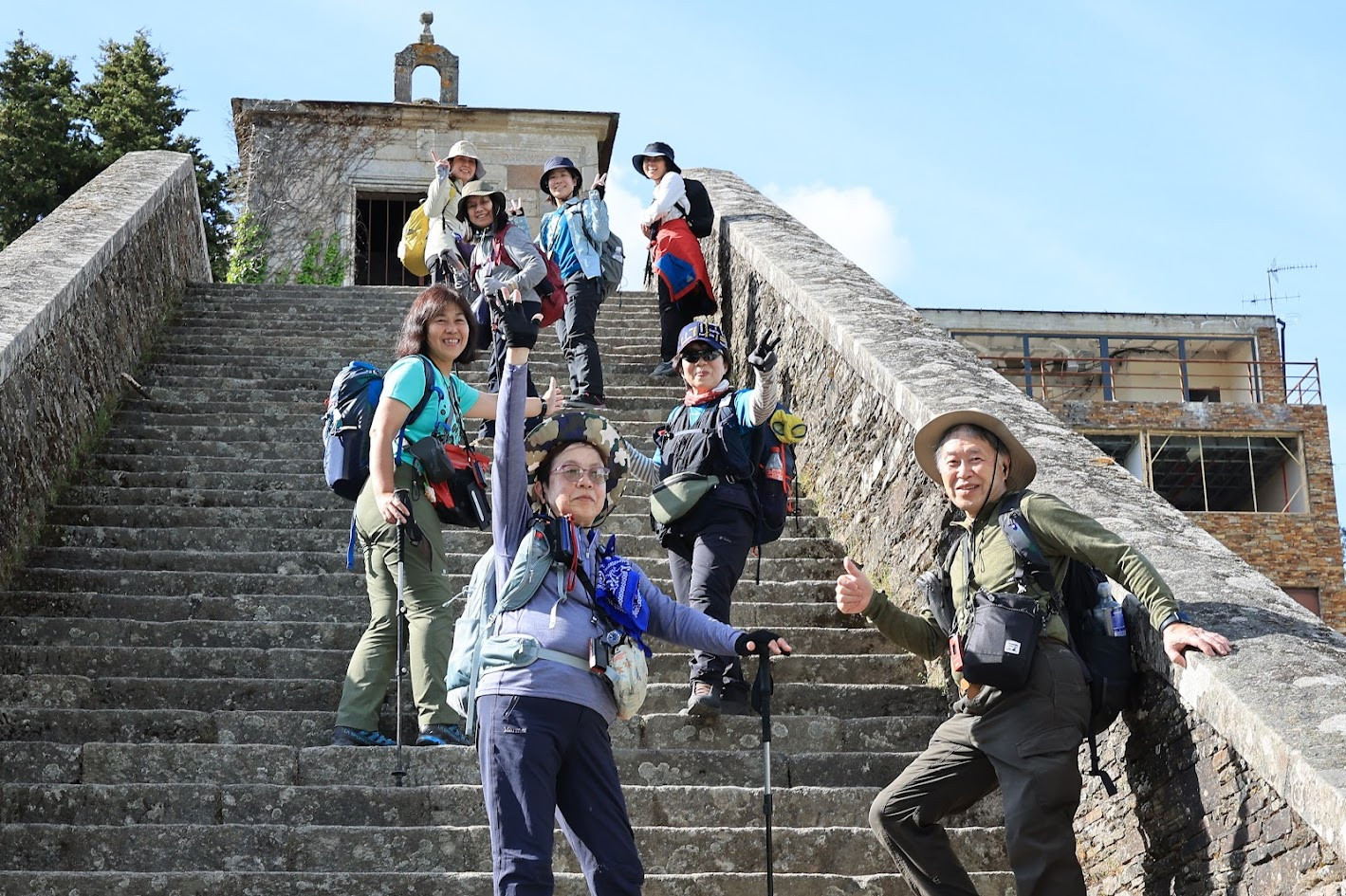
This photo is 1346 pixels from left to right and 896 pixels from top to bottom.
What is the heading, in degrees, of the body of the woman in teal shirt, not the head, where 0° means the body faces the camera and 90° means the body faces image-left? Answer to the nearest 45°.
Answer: approximately 315°

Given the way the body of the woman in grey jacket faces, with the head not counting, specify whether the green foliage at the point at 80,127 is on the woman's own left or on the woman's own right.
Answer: on the woman's own right

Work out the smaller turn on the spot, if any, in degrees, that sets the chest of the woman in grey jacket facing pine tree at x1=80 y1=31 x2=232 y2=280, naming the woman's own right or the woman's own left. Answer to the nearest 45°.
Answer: approximately 135° to the woman's own right

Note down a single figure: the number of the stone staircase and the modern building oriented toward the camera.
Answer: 2

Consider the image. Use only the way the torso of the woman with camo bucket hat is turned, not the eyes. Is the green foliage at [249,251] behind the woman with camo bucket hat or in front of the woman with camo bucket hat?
behind

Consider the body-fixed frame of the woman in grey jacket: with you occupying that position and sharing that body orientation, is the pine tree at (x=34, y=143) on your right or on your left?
on your right

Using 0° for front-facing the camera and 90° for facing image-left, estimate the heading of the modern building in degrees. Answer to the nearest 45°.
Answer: approximately 0°
